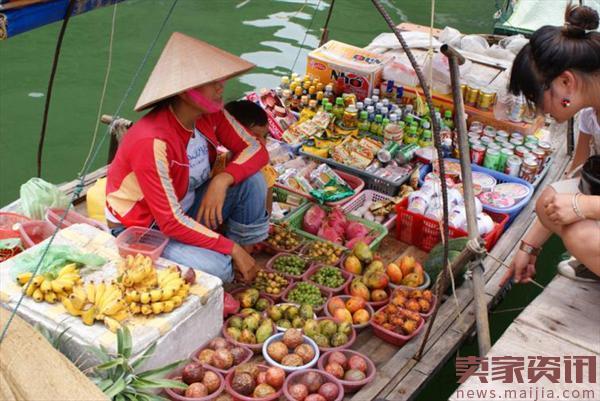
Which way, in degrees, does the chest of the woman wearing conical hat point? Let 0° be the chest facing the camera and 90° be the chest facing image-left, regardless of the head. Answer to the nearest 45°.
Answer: approximately 315°

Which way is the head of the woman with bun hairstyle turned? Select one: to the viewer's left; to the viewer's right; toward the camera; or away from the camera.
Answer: to the viewer's left

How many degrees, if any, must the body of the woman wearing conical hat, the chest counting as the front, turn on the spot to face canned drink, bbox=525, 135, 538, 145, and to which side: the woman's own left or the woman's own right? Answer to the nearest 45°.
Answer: approximately 90° to the woman's own left

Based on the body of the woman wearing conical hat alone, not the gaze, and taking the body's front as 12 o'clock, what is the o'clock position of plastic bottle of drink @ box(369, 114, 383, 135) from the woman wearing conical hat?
The plastic bottle of drink is roughly at 9 o'clock from the woman wearing conical hat.

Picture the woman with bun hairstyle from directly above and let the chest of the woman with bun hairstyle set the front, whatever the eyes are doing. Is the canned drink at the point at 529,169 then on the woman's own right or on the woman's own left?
on the woman's own right

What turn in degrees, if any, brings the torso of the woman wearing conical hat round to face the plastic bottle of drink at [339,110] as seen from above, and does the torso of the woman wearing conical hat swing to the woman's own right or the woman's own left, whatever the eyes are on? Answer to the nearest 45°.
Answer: approximately 90° to the woman's own left

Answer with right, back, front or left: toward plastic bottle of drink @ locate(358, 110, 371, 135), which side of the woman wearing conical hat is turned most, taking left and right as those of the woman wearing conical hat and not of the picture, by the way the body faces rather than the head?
left

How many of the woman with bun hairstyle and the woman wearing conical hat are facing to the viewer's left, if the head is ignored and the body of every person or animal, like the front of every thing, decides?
1

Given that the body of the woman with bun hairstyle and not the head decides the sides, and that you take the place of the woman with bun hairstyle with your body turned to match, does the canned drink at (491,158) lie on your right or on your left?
on your right

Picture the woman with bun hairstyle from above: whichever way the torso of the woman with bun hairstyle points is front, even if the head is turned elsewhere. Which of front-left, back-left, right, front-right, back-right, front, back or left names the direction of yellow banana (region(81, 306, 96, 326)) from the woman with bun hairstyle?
front-left

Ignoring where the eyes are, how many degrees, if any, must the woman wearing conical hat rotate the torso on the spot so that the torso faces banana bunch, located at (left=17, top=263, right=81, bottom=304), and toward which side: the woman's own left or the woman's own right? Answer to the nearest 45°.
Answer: approximately 90° to the woman's own right

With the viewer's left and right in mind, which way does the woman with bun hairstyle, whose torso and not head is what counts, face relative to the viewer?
facing to the left of the viewer

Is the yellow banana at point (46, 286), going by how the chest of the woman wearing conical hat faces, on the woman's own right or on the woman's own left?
on the woman's own right

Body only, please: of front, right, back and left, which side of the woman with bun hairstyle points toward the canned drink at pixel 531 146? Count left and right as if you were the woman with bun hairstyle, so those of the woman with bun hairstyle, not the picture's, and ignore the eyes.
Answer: right

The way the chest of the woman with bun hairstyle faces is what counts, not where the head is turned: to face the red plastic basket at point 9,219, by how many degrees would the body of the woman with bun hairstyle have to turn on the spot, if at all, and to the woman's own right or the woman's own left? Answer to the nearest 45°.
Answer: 0° — they already face it
